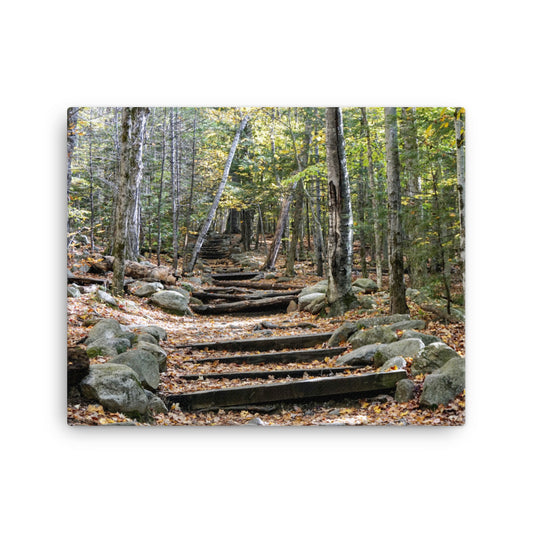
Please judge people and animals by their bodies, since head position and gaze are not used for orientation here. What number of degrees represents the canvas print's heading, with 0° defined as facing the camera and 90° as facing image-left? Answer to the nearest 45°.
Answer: approximately 0°
